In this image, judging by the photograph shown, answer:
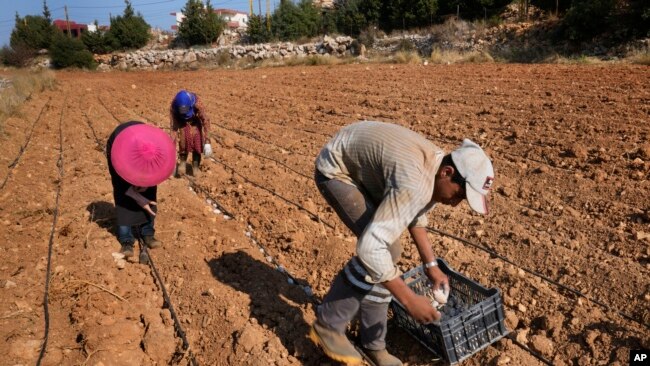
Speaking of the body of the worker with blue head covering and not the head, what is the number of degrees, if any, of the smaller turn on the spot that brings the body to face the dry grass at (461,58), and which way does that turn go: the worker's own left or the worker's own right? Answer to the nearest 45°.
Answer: approximately 135° to the worker's own left

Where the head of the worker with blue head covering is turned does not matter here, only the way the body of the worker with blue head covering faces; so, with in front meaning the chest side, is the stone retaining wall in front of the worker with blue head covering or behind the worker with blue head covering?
behind

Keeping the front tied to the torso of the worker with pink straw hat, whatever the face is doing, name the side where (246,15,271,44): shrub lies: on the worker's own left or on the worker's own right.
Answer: on the worker's own left

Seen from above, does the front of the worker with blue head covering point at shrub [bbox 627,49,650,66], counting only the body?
no

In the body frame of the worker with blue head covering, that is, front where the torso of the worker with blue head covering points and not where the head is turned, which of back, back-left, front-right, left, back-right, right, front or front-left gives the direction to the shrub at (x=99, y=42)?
back

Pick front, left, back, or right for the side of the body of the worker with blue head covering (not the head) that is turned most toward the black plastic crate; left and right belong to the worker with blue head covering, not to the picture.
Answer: front

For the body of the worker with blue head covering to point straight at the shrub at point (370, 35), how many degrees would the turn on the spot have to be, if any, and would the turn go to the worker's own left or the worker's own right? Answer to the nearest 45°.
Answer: approximately 135° to the worker's own left

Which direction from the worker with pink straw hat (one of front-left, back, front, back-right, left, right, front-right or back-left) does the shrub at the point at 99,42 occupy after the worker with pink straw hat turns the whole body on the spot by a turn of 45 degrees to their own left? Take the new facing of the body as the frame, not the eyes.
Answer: left

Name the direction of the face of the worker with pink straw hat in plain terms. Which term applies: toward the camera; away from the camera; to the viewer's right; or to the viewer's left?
toward the camera

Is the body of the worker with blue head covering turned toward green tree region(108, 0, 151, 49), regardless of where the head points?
no

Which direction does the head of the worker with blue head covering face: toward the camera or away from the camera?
toward the camera

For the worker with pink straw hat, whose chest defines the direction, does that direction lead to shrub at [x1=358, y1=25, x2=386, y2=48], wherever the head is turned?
no

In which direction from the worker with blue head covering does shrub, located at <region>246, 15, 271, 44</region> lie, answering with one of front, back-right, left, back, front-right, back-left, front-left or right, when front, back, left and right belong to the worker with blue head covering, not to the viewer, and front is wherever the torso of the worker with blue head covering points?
back

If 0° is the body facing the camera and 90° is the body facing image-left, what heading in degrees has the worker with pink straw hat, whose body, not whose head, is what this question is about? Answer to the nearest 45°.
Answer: approximately 315°

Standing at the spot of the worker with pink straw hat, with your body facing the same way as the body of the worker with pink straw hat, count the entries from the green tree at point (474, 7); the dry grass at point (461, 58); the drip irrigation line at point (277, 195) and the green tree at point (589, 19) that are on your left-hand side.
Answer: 4

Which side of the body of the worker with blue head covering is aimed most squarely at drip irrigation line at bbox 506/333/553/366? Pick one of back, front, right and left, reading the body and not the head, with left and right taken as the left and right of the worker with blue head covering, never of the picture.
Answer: front

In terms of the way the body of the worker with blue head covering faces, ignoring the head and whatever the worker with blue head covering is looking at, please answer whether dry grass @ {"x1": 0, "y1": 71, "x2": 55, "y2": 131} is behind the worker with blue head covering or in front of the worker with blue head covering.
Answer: behind

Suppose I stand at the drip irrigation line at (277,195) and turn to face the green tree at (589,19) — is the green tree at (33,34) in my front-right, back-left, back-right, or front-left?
front-left

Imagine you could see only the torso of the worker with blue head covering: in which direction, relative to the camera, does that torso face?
toward the camera
